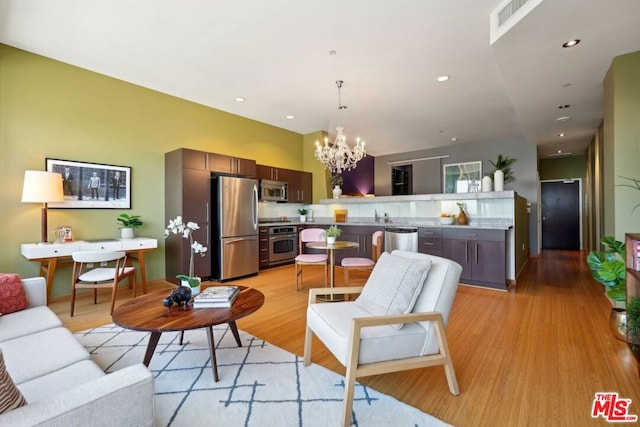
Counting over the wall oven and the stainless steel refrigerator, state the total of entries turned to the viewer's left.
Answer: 0

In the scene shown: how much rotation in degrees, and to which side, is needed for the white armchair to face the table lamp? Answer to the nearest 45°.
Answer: approximately 45° to its right

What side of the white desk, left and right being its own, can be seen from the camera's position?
front

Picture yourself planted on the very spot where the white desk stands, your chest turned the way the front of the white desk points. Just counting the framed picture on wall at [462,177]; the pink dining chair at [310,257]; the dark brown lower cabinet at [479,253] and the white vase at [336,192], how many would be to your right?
0

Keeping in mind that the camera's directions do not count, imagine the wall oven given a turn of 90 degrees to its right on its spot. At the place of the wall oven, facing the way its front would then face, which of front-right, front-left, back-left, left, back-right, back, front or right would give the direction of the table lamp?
front

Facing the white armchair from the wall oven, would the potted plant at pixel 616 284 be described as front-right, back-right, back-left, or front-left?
front-left

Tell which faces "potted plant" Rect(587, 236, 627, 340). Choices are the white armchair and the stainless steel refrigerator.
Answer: the stainless steel refrigerator

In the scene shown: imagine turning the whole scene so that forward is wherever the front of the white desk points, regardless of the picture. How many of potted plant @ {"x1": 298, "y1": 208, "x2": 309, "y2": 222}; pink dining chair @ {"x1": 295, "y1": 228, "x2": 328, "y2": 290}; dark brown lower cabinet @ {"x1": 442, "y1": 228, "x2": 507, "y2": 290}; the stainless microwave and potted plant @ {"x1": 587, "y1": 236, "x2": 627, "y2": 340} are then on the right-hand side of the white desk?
0

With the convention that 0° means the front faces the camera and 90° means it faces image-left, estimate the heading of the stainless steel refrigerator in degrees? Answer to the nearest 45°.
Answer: approximately 315°

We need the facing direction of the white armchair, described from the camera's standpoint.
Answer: facing the viewer and to the left of the viewer

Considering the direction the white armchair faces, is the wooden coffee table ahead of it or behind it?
ahead

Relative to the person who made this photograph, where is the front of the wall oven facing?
facing the viewer and to the right of the viewer

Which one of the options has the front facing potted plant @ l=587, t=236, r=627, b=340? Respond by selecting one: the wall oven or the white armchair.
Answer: the wall oven

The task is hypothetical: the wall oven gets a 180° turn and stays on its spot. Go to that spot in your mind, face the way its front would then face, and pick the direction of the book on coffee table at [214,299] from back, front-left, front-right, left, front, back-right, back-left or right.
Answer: back-left

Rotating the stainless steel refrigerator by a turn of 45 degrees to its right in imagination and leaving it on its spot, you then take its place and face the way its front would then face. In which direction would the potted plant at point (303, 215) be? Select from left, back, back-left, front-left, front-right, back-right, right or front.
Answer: back-left

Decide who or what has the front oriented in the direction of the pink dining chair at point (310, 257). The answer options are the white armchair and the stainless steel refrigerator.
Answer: the stainless steel refrigerator

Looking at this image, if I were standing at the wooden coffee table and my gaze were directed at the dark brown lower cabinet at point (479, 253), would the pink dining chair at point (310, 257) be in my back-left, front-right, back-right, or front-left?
front-left
